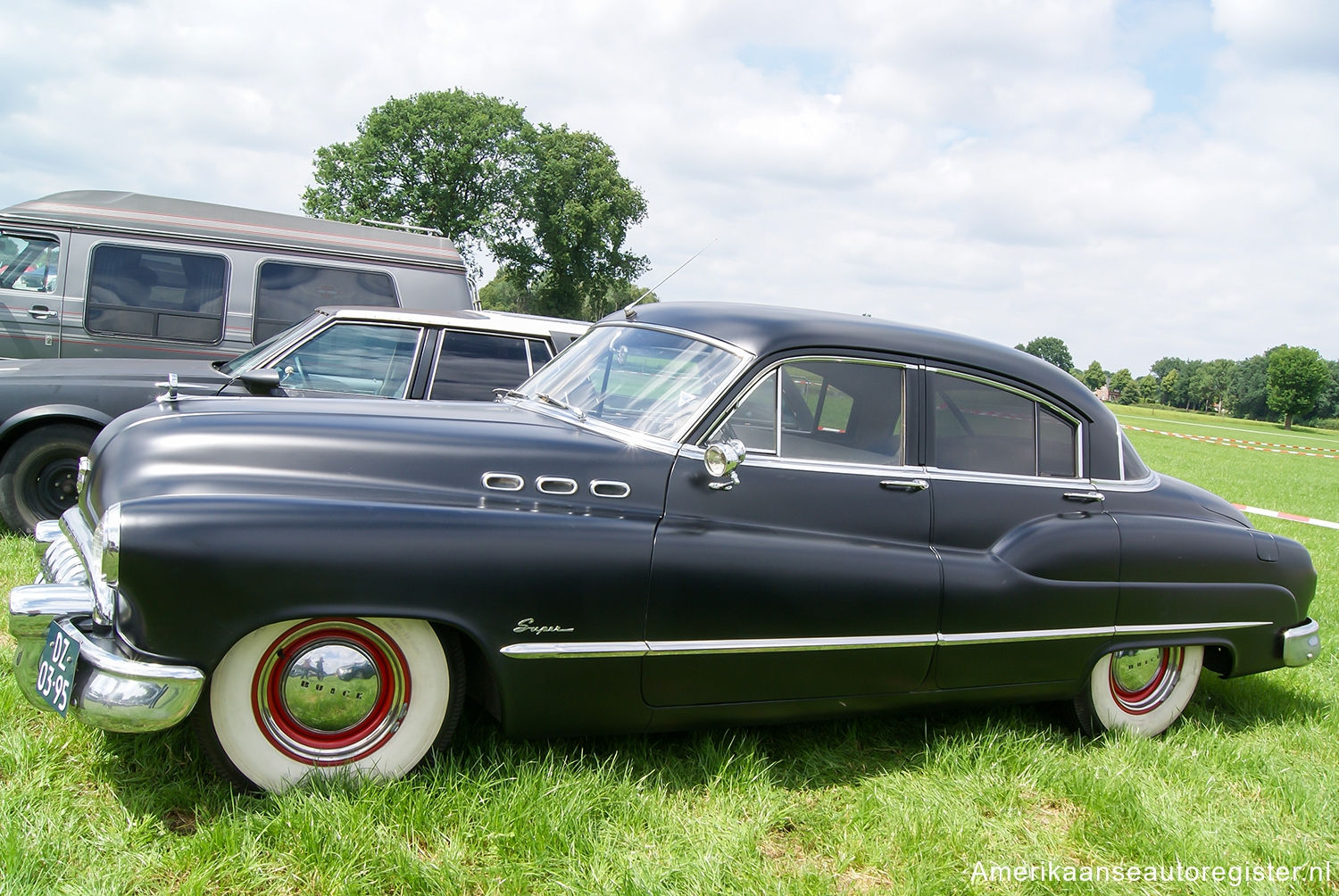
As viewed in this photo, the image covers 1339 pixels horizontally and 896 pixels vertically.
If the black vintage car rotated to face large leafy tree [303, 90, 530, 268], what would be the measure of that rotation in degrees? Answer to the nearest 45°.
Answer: approximately 90° to its right

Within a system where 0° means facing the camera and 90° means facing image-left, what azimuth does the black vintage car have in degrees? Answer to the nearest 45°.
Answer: approximately 90°

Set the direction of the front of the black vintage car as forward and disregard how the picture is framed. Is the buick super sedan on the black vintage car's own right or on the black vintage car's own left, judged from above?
on the black vintage car's own left

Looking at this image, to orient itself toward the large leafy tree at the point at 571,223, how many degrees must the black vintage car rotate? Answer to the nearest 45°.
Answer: approximately 90° to its right
